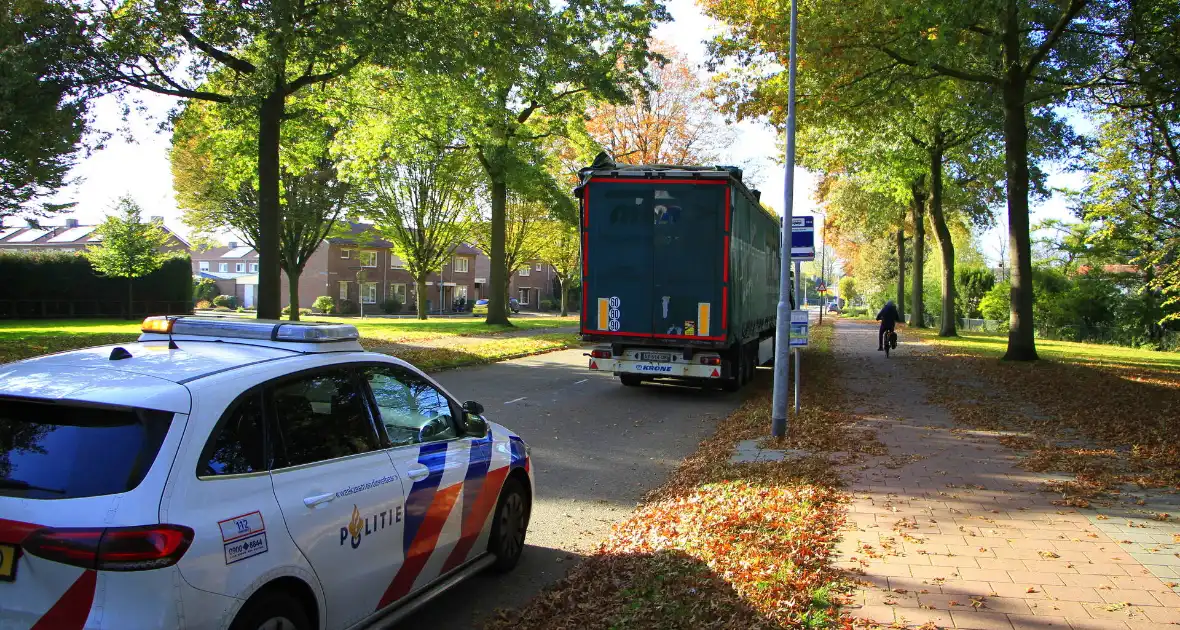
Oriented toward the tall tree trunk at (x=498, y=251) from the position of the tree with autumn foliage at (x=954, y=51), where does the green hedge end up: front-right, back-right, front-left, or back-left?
front-left

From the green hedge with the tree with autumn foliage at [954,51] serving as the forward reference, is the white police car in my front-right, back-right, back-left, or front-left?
front-right

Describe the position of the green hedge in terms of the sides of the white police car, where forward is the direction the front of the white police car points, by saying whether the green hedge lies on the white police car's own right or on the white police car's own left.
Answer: on the white police car's own left

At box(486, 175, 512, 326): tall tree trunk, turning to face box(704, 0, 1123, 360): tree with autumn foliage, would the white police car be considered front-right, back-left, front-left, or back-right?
front-right

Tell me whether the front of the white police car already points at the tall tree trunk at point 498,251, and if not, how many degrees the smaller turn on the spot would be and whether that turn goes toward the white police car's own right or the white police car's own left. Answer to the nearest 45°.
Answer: approximately 45° to the white police car's own left

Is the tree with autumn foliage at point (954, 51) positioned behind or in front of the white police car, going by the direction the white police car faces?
in front

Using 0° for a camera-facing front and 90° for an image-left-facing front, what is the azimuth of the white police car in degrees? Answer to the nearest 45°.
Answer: approximately 225°

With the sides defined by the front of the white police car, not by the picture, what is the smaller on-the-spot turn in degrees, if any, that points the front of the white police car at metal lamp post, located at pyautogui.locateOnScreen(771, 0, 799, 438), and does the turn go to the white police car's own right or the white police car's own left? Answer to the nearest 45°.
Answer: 0° — it already faces it
